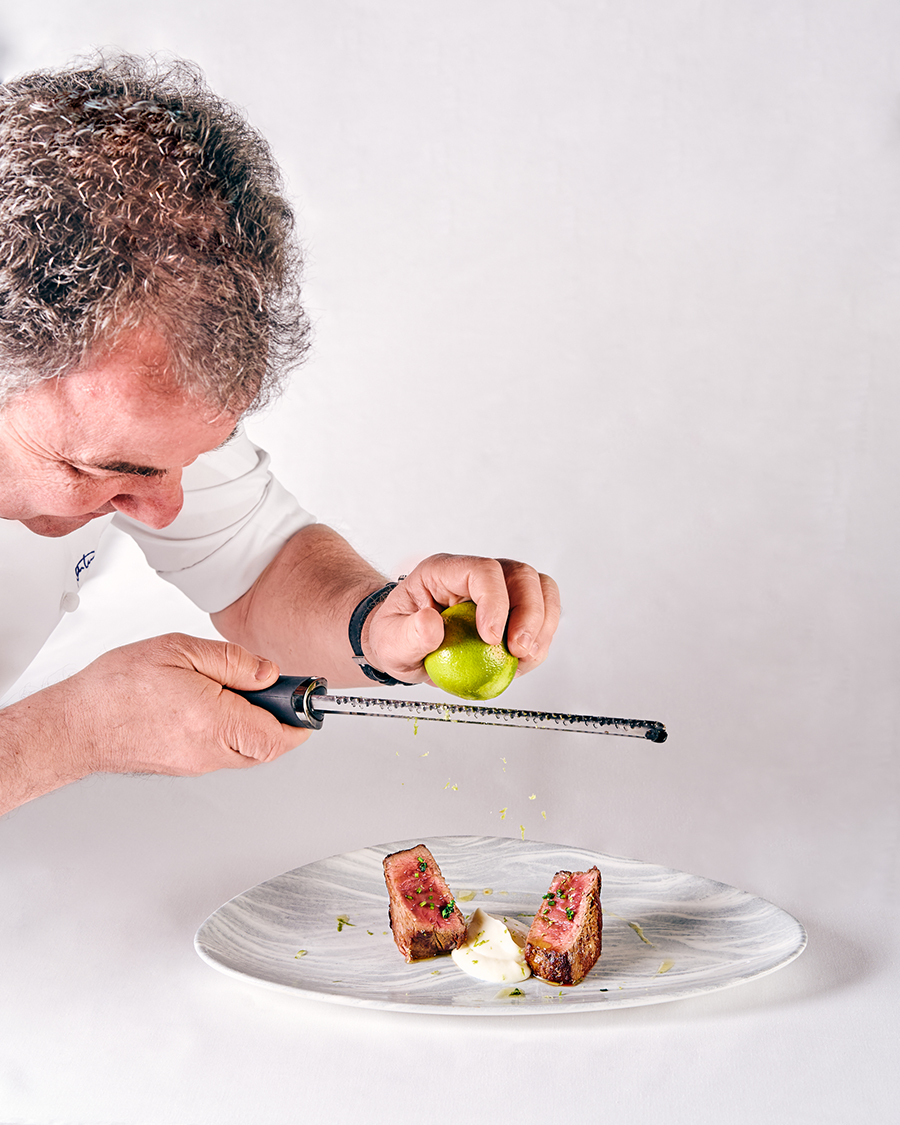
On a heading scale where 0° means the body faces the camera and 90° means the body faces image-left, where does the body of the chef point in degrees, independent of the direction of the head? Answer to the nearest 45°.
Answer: approximately 315°
